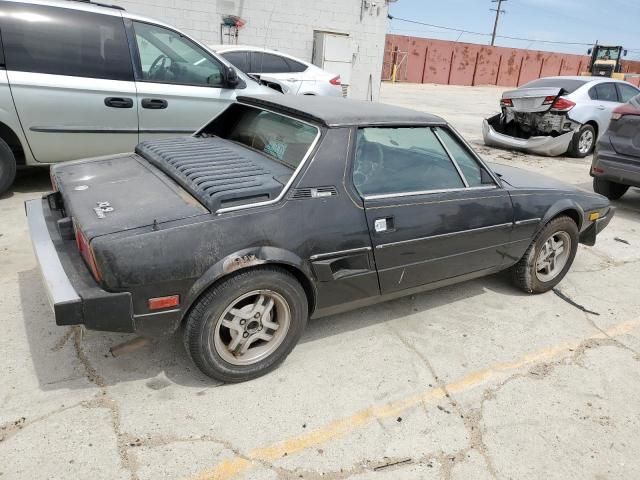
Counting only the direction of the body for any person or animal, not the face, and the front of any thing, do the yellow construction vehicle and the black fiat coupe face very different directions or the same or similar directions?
very different directions

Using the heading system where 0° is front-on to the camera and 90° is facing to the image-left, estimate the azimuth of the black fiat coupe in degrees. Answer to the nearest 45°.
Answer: approximately 225°

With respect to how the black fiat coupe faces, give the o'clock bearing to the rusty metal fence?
The rusty metal fence is roughly at 11 o'clock from the black fiat coupe.

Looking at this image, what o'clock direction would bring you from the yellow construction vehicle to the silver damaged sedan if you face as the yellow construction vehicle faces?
The silver damaged sedan is roughly at 12 o'clock from the yellow construction vehicle.

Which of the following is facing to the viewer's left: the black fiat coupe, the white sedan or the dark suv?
the white sedan

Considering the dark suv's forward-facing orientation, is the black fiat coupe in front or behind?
behind

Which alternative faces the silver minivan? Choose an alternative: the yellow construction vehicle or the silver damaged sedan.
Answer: the yellow construction vehicle

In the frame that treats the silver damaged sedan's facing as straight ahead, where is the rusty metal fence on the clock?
The rusty metal fence is roughly at 10 o'clock from the silver damaged sedan.

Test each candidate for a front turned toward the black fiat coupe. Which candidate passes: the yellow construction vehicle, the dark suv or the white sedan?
the yellow construction vehicle

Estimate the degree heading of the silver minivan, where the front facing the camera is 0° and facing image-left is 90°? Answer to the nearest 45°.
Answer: approximately 270°

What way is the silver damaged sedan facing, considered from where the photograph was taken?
facing away from the viewer and to the right of the viewer

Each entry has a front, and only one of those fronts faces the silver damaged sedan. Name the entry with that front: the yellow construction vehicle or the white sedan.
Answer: the yellow construction vehicle
